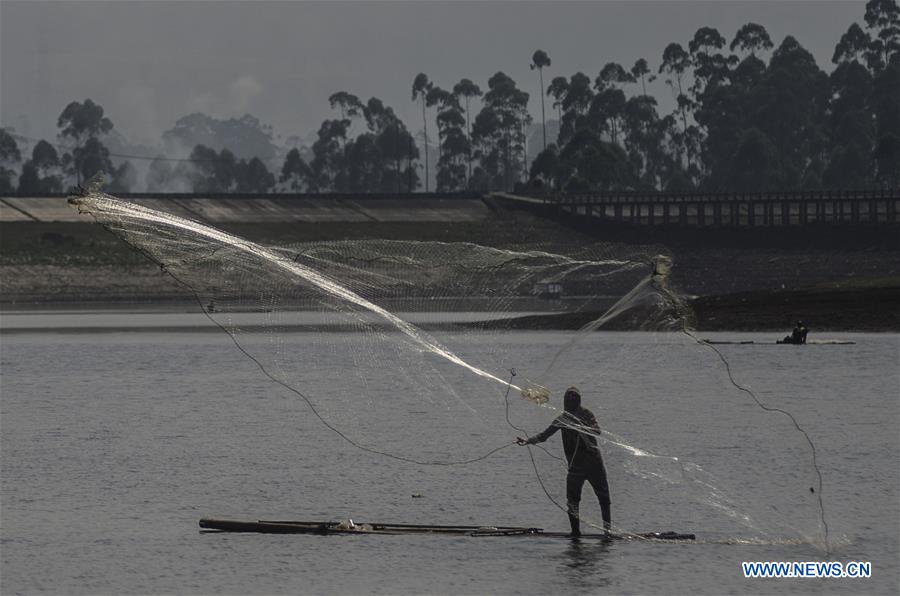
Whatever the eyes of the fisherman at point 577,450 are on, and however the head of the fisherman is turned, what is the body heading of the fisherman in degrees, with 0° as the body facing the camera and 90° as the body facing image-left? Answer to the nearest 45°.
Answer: approximately 45°
